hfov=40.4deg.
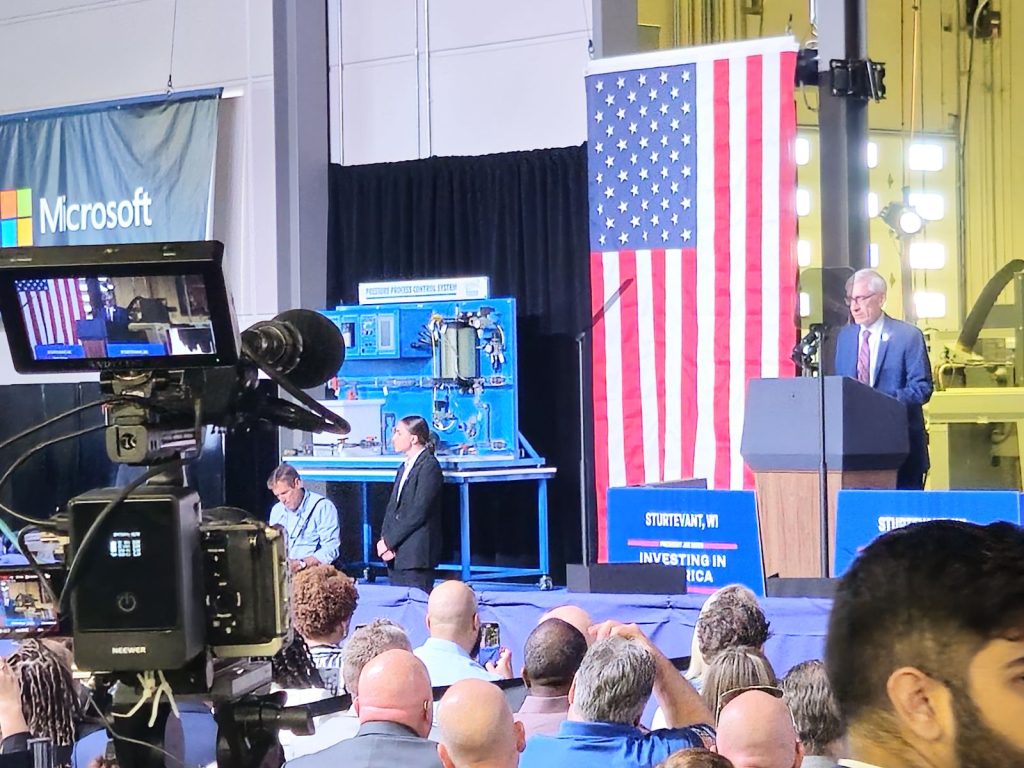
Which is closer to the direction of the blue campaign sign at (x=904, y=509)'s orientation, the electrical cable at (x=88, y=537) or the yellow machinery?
the electrical cable

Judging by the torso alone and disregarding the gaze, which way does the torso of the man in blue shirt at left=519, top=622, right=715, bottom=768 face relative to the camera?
away from the camera

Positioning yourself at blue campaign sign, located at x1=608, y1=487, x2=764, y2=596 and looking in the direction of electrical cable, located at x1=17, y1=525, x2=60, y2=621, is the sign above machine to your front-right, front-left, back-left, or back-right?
back-right

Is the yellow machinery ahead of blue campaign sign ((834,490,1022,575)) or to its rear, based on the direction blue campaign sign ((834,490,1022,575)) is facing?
to the rear

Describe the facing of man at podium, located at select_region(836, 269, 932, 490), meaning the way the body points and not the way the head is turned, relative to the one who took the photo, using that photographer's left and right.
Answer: facing the viewer and to the left of the viewer

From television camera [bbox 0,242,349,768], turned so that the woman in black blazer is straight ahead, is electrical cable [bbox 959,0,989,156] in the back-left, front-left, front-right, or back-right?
front-right

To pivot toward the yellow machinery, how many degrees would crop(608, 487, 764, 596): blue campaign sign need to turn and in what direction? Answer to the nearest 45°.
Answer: approximately 180°

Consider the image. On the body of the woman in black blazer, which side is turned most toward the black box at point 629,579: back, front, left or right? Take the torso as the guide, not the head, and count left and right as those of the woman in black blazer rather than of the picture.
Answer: left

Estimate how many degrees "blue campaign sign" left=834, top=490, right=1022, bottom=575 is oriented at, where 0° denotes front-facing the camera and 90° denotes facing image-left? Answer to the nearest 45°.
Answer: approximately 0°

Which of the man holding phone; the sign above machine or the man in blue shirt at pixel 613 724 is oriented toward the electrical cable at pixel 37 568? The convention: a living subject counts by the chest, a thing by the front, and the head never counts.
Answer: the sign above machine

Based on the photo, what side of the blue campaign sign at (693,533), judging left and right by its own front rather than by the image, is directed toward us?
front

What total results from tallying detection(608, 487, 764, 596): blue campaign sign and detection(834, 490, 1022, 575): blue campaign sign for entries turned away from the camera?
0

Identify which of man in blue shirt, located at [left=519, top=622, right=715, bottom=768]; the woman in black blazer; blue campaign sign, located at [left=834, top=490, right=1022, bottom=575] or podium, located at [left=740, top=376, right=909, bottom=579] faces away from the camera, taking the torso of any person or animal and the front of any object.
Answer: the man in blue shirt

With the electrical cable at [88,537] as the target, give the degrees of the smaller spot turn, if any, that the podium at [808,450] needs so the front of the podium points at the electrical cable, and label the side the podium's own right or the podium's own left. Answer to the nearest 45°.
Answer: approximately 45° to the podium's own left

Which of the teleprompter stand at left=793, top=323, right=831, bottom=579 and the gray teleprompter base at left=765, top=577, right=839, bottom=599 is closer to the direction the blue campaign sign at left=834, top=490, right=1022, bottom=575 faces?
the gray teleprompter base

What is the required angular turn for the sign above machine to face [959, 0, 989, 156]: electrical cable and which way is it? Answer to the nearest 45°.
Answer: approximately 135° to its left

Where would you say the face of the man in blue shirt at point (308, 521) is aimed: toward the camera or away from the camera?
toward the camera
